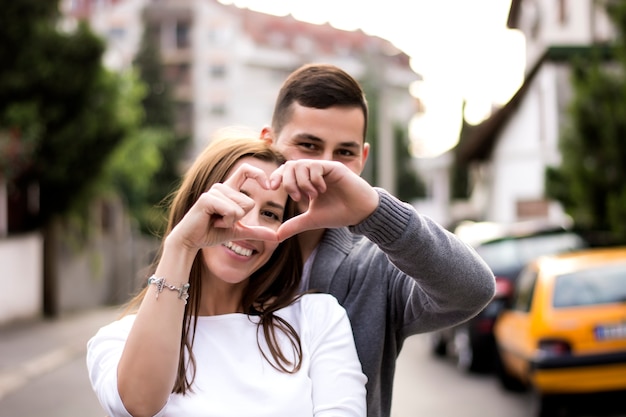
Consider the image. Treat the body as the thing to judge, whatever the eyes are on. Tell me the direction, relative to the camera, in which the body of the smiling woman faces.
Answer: toward the camera

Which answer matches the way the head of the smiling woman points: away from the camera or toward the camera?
toward the camera

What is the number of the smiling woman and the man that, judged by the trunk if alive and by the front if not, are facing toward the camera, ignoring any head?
2

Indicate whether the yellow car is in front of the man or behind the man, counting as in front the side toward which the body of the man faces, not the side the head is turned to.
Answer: behind

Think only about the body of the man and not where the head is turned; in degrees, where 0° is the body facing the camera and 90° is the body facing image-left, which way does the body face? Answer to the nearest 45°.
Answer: approximately 0°

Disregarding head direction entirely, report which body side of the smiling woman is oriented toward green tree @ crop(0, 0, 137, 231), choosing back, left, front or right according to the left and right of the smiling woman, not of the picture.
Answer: back

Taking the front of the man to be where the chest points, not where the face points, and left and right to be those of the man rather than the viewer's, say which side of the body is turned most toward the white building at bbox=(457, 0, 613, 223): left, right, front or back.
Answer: back

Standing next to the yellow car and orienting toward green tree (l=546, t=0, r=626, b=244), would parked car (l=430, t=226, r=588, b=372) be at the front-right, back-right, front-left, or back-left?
front-left
